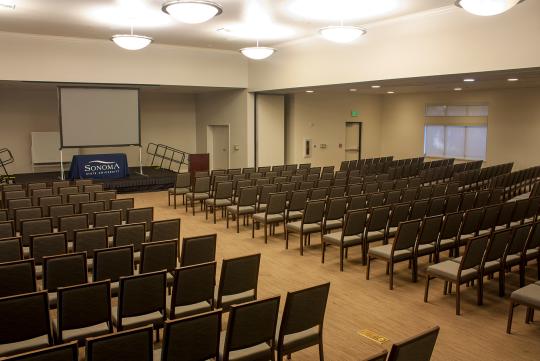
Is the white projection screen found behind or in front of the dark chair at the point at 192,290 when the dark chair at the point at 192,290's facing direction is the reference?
in front

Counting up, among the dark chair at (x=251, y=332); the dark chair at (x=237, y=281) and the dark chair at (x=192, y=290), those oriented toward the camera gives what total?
0

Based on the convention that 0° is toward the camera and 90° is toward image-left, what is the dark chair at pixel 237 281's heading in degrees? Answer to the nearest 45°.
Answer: approximately 135°

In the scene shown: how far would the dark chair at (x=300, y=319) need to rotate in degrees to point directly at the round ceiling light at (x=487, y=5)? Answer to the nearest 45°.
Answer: approximately 90° to its right

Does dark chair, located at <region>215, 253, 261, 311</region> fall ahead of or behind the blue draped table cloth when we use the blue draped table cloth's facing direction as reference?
ahead

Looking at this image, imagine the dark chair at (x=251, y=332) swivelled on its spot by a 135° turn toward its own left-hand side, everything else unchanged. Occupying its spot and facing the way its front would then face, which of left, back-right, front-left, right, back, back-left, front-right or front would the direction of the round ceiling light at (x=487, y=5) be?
back-left

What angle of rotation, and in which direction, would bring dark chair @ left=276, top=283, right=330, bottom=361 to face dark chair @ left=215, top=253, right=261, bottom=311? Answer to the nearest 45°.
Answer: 0° — it already faces it

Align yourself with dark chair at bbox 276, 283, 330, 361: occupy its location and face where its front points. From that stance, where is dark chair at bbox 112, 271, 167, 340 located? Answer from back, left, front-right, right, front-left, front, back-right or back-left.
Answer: front-left

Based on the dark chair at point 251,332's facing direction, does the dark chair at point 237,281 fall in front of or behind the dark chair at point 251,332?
in front

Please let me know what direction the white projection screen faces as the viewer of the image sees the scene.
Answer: facing the viewer

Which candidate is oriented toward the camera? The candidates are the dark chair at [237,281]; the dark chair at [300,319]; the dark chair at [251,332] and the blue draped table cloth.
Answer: the blue draped table cloth

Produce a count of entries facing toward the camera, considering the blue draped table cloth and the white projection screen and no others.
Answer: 2

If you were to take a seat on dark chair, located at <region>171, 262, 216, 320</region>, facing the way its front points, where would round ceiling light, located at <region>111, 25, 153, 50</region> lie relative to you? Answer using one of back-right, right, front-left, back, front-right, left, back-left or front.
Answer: front-right

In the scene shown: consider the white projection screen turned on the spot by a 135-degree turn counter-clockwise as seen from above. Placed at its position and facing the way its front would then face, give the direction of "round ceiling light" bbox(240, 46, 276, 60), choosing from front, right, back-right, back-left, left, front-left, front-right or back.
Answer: right

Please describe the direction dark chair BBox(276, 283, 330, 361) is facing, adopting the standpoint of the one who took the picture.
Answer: facing away from the viewer and to the left of the viewer

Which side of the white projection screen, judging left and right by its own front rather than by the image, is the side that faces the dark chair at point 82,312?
front
